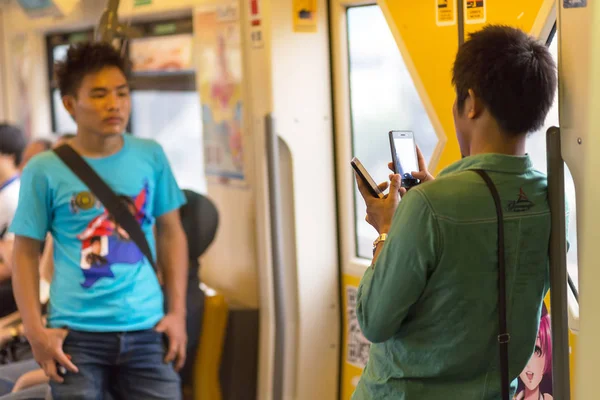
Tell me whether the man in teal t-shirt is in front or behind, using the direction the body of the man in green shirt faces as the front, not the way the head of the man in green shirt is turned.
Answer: in front

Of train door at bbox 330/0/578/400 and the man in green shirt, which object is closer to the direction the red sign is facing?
the man in green shirt

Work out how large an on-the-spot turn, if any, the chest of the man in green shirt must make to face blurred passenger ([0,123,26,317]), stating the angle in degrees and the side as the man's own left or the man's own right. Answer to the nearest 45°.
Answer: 0° — they already face them

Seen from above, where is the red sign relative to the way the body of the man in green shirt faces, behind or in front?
in front

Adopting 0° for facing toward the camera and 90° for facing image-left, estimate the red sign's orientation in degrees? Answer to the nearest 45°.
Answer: approximately 0°

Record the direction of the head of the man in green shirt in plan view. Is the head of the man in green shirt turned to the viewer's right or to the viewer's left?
to the viewer's left

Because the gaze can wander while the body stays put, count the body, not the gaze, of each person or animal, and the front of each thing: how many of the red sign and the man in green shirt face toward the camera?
1

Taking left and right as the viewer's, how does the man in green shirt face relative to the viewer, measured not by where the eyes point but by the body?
facing away from the viewer and to the left of the viewer

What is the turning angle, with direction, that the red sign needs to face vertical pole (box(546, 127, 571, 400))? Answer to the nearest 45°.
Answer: approximately 45° to its left

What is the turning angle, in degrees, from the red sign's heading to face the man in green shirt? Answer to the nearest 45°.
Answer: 0° — it already faces them
